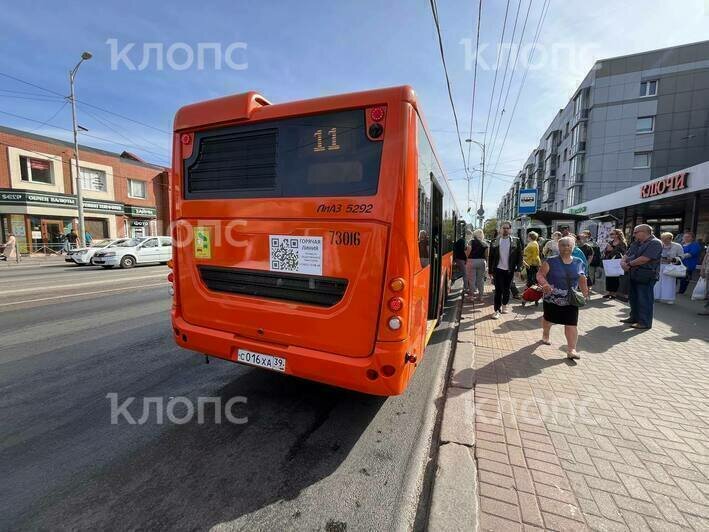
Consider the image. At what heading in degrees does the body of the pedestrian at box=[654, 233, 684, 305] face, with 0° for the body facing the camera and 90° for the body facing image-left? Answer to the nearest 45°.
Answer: approximately 45°

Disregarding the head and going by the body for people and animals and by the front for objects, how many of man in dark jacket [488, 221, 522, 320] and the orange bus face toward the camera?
1

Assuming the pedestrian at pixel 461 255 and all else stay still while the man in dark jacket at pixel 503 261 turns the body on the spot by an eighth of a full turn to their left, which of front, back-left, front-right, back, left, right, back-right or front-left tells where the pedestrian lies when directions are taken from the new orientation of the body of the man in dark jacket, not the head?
back

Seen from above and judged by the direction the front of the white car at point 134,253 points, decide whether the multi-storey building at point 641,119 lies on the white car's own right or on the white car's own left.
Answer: on the white car's own left

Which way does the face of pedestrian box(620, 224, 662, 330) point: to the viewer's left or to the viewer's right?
to the viewer's left

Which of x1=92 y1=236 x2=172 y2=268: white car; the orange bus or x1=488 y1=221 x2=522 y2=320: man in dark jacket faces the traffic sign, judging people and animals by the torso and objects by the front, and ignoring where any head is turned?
the orange bus

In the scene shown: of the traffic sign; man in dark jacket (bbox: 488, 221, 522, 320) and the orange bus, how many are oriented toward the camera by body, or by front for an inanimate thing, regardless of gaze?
2

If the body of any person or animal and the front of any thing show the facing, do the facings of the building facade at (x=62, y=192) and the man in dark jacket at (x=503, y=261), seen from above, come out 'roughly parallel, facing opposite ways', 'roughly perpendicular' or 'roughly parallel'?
roughly perpendicular

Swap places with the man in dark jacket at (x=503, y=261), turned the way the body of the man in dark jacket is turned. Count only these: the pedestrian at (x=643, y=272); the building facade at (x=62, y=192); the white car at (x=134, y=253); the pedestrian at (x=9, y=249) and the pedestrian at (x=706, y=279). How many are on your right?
3

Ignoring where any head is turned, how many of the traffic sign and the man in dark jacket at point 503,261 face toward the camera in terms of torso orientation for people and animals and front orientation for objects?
2

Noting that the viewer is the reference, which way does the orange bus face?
facing away from the viewer and to the right of the viewer
